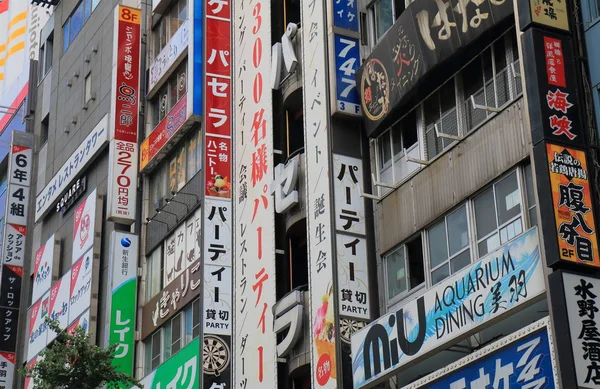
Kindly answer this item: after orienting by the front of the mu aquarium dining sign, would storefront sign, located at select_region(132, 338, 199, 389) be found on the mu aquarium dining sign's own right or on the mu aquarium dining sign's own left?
on the mu aquarium dining sign's own right

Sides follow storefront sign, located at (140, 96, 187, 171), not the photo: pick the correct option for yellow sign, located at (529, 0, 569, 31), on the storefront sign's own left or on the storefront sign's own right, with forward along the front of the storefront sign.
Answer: on the storefront sign's own left

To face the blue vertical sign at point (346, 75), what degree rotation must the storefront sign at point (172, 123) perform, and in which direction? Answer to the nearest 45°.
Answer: approximately 45° to its left

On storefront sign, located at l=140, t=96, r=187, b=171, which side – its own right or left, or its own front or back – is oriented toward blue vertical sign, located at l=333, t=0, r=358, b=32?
left
